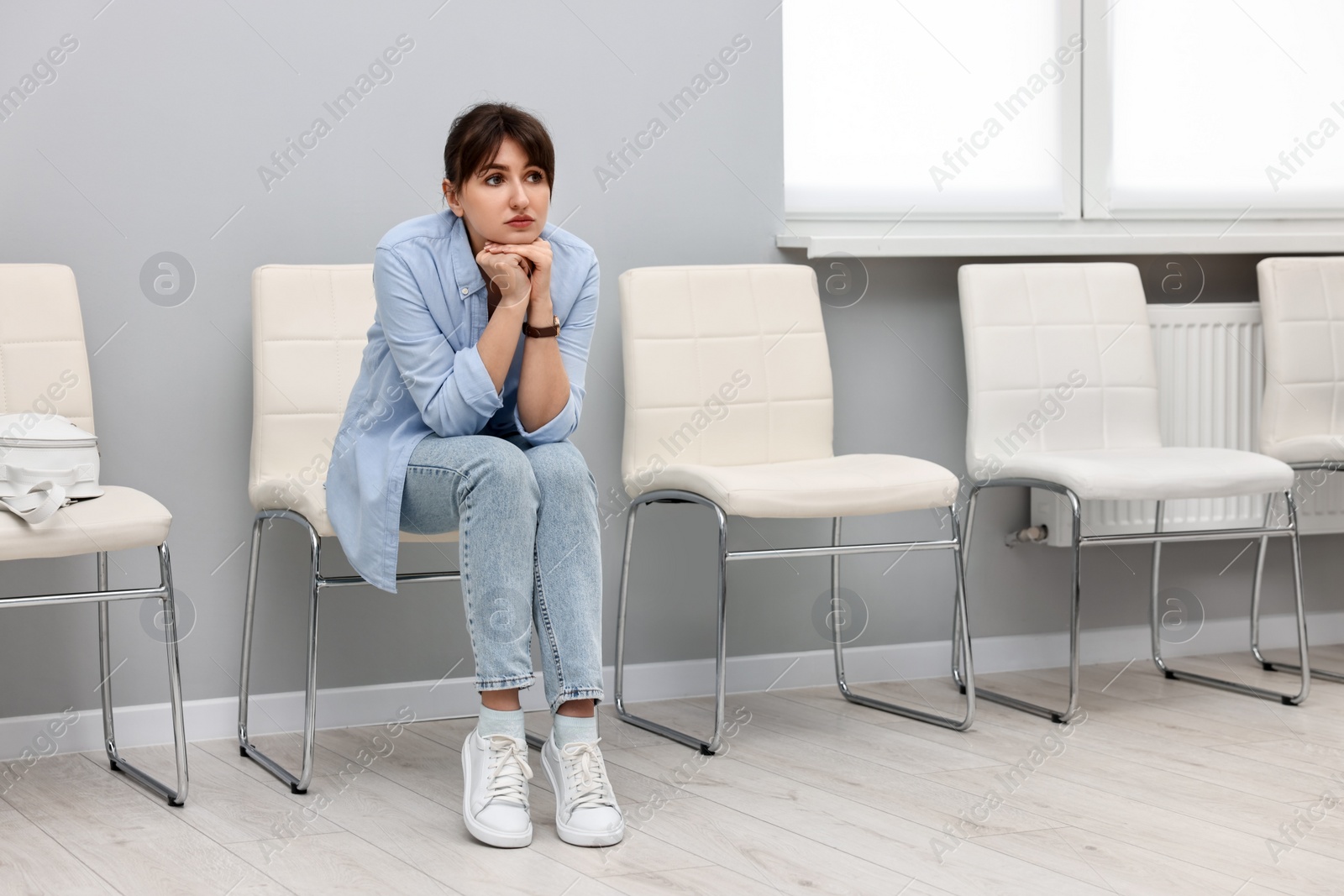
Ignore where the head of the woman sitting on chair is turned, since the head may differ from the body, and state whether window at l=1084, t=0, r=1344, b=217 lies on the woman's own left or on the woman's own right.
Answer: on the woman's own left

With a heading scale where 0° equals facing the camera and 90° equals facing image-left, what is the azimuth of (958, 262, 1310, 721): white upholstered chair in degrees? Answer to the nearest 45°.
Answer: approximately 315°

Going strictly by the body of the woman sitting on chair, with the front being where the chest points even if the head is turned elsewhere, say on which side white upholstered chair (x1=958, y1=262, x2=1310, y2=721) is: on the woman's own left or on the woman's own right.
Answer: on the woman's own left

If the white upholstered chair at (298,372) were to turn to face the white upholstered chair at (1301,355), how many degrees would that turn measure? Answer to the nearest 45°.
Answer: approximately 45° to its left

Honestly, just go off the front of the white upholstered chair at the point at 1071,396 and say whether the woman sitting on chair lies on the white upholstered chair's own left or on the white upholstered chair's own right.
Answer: on the white upholstered chair's own right

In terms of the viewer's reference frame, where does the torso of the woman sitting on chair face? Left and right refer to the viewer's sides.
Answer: facing the viewer and to the right of the viewer
